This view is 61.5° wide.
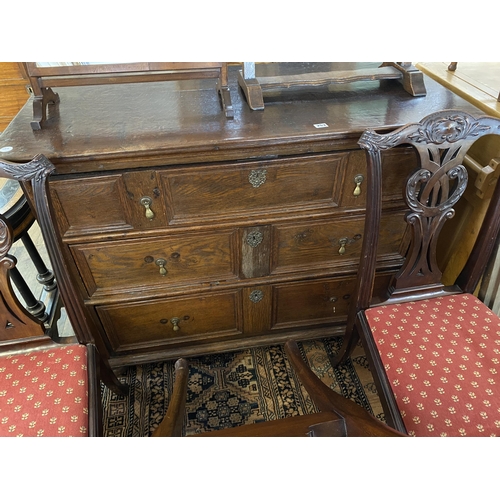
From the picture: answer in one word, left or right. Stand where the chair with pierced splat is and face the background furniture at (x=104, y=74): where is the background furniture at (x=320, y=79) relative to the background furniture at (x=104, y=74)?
right

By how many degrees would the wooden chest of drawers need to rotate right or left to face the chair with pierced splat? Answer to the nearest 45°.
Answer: approximately 45° to its left

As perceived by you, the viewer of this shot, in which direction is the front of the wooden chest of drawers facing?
facing the viewer
